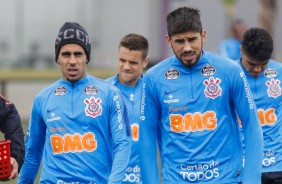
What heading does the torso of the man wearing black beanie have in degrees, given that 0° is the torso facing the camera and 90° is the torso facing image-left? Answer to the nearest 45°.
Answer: approximately 0°
